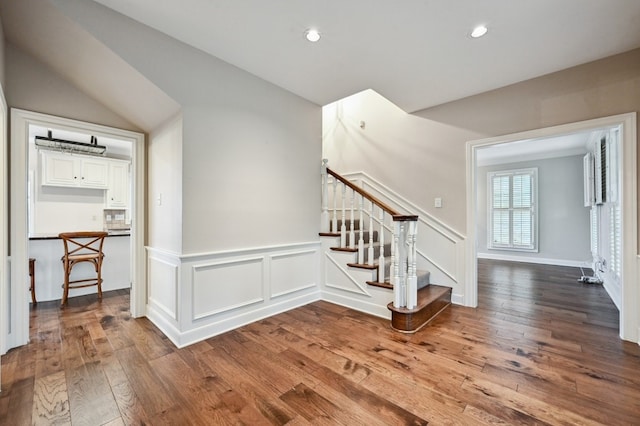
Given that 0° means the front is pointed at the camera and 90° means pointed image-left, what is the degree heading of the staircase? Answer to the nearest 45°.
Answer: approximately 315°

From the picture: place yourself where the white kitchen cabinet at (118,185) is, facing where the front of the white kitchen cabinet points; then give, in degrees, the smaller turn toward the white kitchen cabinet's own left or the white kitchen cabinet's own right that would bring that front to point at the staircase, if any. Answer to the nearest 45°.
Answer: approximately 45° to the white kitchen cabinet's own left

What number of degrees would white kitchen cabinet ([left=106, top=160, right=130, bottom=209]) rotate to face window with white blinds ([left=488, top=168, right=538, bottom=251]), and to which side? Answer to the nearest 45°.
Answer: approximately 45° to its left

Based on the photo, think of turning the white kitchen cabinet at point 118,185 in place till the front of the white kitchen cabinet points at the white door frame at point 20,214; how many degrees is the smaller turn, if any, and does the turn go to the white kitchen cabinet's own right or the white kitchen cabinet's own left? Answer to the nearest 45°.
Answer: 0° — it already faces it

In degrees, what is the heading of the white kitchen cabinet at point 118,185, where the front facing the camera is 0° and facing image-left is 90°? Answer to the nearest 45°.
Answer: approximately 0°

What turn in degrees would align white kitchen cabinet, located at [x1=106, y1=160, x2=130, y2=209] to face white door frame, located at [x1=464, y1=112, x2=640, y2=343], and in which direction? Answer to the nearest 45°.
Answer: approximately 45° to its left

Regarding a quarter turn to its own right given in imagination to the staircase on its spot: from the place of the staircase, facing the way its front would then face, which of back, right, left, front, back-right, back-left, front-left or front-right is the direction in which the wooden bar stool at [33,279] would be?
front-right

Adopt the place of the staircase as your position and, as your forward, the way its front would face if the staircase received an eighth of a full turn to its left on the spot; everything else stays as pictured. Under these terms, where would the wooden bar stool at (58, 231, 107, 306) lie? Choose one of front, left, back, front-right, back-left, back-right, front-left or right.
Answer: back

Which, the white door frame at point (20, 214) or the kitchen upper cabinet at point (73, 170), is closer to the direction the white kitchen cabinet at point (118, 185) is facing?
the white door frame

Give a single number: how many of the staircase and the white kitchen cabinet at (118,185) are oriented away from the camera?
0

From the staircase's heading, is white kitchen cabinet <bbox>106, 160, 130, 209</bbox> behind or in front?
behind

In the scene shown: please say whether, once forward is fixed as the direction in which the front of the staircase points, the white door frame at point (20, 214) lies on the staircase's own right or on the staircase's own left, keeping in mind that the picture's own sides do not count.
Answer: on the staircase's own right
